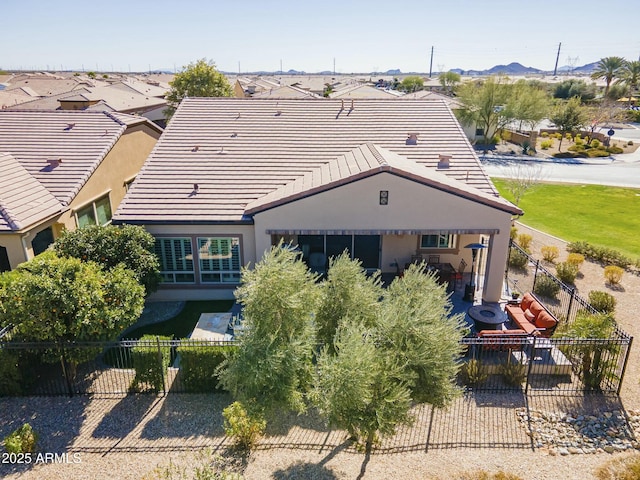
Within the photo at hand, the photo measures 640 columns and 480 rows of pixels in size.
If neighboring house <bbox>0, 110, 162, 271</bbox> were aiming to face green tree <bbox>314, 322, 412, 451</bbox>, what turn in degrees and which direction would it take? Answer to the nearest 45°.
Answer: approximately 180°

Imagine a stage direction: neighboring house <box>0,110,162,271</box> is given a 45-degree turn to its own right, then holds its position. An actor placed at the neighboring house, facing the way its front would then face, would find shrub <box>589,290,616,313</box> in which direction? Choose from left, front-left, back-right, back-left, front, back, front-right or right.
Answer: right

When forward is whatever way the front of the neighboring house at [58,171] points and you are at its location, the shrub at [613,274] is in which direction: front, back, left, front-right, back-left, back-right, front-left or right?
back-right

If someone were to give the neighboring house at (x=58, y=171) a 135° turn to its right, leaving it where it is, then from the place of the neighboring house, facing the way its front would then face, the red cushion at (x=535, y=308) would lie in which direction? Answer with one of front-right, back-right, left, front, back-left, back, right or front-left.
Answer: front

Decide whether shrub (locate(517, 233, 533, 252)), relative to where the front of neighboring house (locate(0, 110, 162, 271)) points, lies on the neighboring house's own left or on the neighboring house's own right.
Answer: on the neighboring house's own right

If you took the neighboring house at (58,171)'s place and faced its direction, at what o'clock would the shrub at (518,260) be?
The shrub is roughly at 4 o'clock from the neighboring house.

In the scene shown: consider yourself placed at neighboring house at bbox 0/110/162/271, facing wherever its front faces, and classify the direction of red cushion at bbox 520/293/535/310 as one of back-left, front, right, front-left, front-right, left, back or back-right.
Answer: back-right

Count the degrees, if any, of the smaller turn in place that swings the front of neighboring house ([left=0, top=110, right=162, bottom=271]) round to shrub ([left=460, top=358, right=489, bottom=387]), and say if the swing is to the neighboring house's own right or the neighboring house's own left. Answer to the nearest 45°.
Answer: approximately 135° to the neighboring house's own right

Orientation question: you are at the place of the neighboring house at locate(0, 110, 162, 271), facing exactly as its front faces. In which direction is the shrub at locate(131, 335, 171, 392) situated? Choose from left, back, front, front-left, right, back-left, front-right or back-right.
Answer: back

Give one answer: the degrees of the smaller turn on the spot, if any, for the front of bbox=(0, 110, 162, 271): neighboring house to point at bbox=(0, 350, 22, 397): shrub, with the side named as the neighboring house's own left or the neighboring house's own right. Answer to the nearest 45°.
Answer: approximately 180°

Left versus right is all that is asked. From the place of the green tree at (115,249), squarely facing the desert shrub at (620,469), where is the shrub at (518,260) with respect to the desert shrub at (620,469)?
left

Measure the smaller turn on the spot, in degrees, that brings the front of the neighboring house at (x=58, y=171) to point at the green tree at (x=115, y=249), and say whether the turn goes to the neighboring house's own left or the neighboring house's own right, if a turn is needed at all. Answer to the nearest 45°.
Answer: approximately 180°

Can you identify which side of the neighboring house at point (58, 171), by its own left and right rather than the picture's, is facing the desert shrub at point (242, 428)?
back

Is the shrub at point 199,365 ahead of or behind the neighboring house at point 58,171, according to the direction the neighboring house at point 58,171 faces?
behind

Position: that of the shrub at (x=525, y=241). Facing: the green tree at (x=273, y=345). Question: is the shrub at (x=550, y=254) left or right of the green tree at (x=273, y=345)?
left

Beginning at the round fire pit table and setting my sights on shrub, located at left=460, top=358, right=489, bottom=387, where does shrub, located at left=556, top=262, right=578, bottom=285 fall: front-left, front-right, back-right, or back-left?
back-left

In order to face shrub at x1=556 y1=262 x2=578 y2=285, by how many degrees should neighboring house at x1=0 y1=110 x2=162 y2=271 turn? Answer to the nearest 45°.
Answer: approximately 135° to its right
